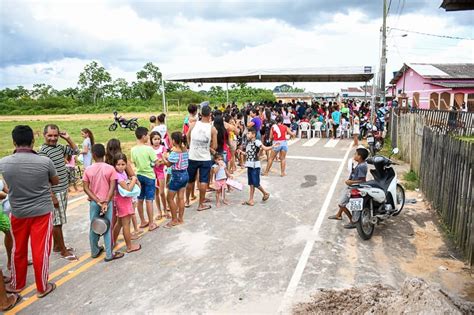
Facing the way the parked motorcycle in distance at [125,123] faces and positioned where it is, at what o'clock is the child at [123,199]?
The child is roughly at 9 o'clock from the parked motorcycle in distance.

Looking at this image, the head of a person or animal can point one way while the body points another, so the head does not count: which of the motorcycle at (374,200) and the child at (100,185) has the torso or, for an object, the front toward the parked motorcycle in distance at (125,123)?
the child

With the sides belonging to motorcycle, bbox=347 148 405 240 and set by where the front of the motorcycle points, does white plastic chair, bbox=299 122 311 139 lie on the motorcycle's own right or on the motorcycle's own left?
on the motorcycle's own left

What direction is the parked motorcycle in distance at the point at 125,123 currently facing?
to the viewer's left

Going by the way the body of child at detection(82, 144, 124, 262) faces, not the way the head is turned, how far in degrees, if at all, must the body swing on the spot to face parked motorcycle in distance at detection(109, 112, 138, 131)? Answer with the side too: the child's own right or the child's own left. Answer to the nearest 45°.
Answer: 0° — they already face it

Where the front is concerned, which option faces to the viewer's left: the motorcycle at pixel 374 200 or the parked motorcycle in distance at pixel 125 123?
the parked motorcycle in distance

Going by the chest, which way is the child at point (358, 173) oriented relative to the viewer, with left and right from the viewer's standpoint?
facing to the left of the viewer

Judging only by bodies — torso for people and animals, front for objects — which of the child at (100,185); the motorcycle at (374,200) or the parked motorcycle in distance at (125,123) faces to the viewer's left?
the parked motorcycle in distance

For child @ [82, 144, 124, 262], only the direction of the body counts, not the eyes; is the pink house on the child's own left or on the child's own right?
on the child's own right

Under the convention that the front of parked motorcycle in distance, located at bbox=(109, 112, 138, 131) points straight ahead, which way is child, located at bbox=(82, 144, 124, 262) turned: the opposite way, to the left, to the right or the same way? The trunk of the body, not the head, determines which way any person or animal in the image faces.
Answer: to the right

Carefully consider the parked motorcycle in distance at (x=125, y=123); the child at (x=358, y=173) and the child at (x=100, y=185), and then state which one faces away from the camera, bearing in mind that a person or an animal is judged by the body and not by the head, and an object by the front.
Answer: the child at (x=100, y=185)
